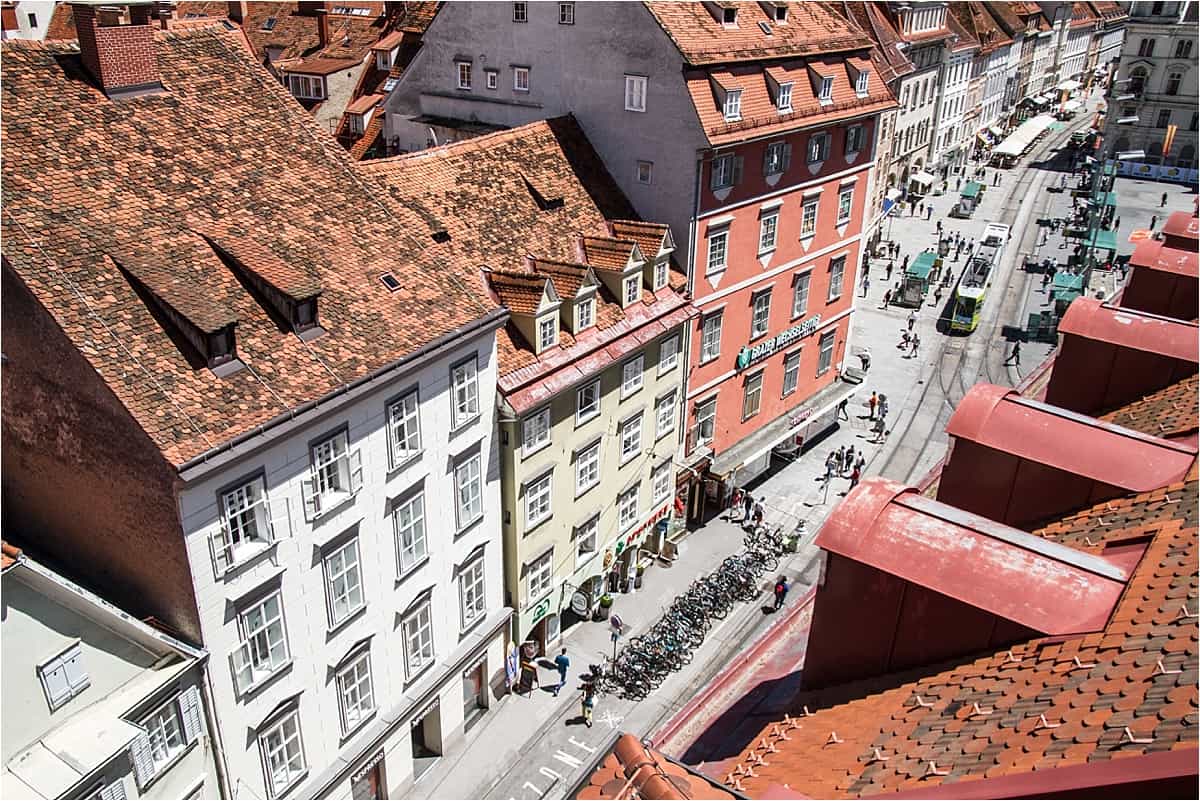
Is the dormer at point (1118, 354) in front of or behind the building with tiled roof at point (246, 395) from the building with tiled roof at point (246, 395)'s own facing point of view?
in front

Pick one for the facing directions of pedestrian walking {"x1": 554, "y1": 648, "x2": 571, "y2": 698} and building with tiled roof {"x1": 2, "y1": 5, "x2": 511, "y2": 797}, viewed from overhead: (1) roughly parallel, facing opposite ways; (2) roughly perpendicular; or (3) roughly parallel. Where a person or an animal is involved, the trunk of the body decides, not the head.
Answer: roughly perpendicular

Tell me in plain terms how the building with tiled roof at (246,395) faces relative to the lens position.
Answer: facing the viewer and to the right of the viewer

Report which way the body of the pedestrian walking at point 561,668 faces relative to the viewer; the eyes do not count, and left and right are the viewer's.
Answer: facing away from the viewer and to the right of the viewer

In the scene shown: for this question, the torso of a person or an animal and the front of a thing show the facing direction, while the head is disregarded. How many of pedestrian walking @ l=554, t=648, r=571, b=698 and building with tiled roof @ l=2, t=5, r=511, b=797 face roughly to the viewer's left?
0
